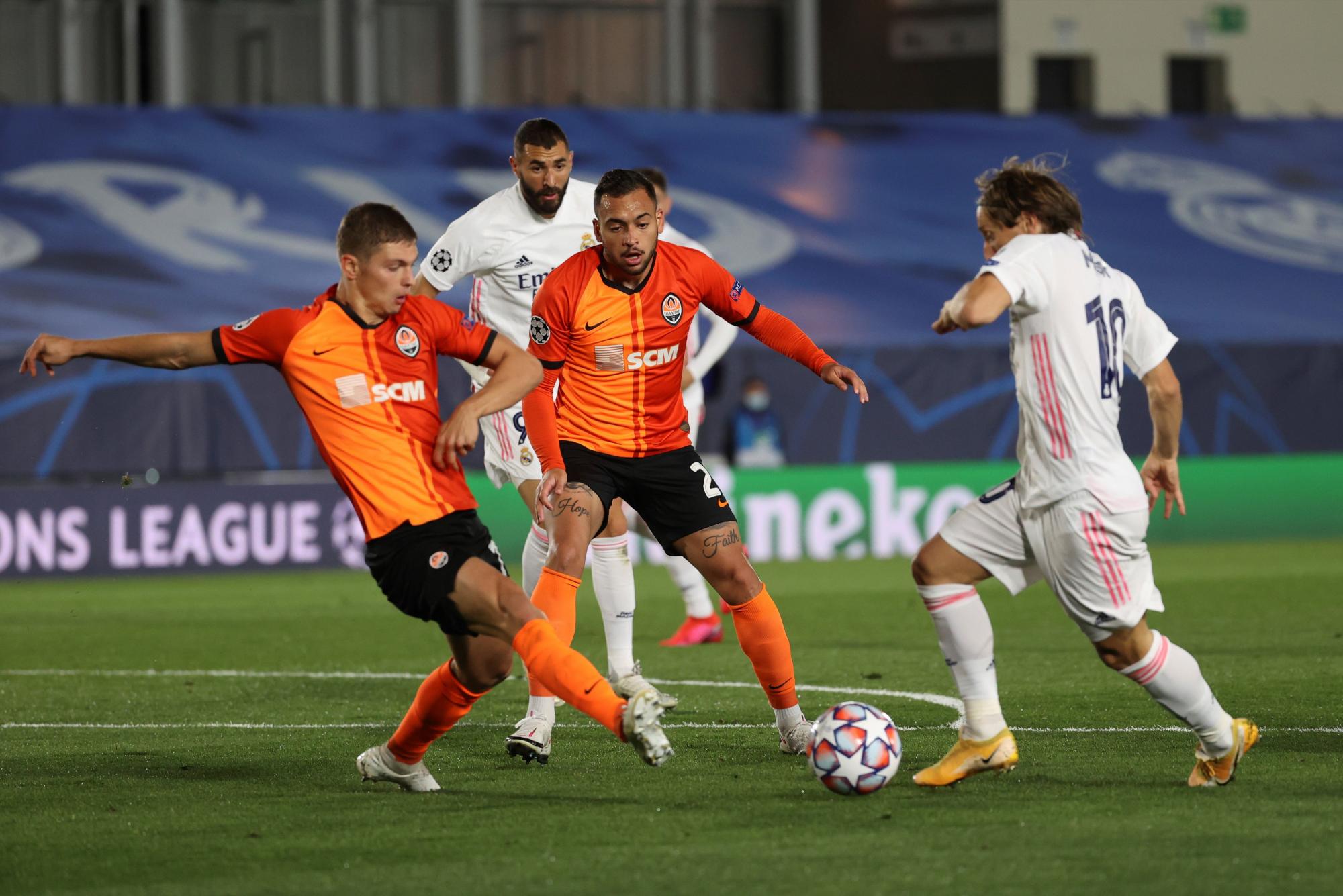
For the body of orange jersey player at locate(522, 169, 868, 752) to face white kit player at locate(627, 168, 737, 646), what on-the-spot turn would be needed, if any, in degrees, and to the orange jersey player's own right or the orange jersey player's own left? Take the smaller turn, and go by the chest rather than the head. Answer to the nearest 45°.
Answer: approximately 180°

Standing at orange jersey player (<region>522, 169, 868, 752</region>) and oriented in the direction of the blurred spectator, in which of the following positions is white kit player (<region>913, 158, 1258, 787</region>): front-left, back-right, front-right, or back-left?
back-right

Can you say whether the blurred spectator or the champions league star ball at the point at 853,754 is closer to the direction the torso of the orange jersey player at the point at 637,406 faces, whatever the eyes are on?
the champions league star ball

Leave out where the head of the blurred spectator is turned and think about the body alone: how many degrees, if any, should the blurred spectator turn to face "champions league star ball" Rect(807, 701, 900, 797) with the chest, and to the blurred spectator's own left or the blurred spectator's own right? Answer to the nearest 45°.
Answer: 0° — they already face it

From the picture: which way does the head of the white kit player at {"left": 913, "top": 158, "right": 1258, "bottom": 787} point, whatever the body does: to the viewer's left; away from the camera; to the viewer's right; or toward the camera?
to the viewer's left

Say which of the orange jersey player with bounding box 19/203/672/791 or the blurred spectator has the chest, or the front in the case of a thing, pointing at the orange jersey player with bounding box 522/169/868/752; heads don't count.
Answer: the blurred spectator

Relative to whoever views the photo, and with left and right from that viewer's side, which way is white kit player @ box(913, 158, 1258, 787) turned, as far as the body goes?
facing to the left of the viewer

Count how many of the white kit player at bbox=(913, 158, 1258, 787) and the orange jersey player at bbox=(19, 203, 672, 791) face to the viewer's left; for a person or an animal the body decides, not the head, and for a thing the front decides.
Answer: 1
